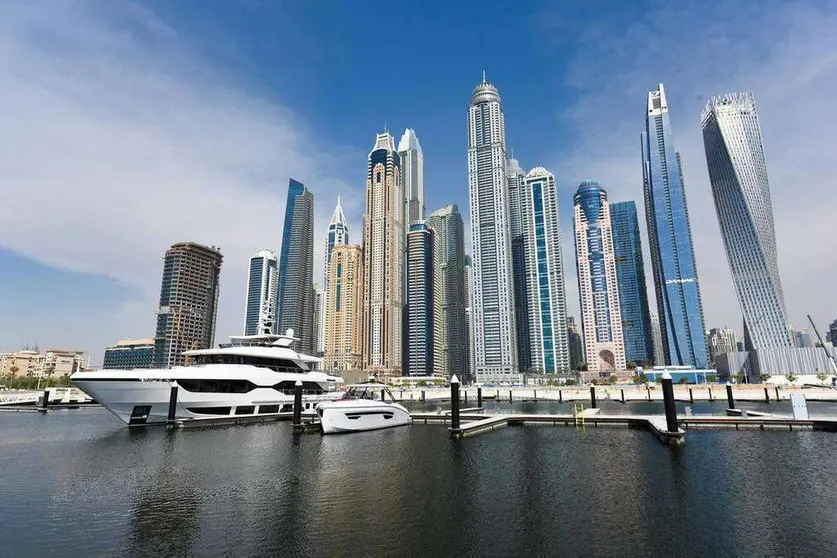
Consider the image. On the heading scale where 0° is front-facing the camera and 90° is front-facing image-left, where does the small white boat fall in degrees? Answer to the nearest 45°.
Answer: approximately 45°

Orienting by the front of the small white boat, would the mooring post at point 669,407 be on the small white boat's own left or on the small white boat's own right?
on the small white boat's own left

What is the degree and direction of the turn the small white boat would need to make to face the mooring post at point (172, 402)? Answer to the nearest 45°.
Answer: approximately 45° to its right
